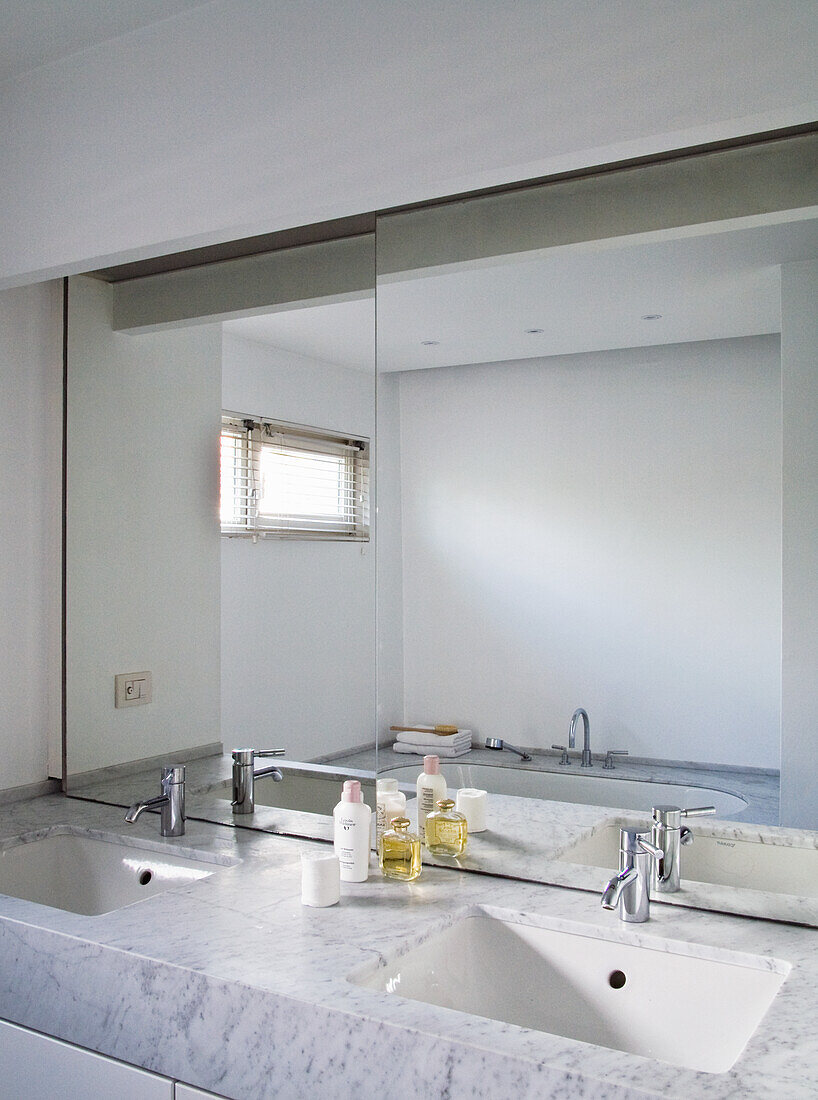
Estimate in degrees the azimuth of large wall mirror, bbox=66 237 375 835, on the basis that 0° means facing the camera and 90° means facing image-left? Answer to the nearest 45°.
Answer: approximately 45°

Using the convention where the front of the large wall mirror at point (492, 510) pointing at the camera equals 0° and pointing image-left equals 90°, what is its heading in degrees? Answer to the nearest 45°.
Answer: approximately 45°
